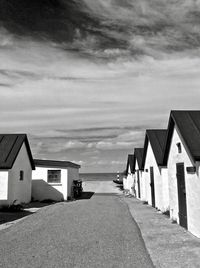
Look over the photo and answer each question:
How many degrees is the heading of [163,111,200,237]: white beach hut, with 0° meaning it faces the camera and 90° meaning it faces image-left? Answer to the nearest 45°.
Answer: approximately 45°

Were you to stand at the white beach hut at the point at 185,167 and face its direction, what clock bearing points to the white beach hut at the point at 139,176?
the white beach hut at the point at 139,176 is roughly at 4 o'clock from the white beach hut at the point at 185,167.

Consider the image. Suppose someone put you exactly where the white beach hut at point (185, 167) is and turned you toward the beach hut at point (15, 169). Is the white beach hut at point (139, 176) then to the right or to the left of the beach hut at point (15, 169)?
right

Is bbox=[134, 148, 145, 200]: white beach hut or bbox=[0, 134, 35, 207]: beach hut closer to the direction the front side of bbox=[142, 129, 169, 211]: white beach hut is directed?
the beach hut

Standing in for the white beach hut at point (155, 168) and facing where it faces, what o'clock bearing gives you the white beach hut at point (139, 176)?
the white beach hut at point (139, 176) is roughly at 4 o'clock from the white beach hut at point (155, 168).

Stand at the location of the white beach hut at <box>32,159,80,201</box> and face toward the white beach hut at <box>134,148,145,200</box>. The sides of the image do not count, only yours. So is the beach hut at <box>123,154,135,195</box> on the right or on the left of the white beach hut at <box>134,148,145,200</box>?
left

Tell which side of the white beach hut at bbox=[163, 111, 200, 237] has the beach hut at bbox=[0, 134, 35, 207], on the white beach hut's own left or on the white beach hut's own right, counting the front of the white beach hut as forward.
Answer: on the white beach hut's own right

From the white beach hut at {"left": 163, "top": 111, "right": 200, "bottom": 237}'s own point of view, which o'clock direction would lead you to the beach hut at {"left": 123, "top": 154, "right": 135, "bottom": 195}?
The beach hut is roughly at 4 o'clock from the white beach hut.
